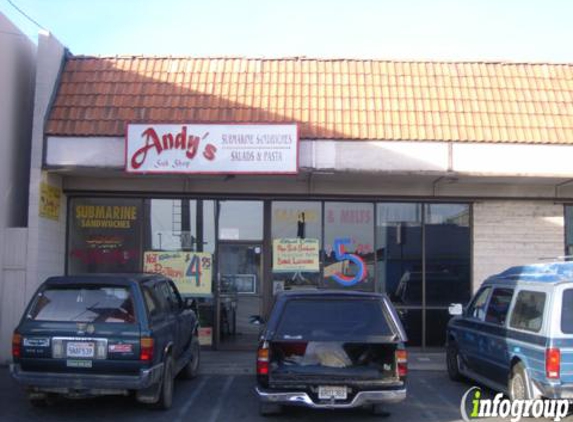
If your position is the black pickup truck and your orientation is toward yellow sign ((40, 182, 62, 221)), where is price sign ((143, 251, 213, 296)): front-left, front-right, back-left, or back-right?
front-right

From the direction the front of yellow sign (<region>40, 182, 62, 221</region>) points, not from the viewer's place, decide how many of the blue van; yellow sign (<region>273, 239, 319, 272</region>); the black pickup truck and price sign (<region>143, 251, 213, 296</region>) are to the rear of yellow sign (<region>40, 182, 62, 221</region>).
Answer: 0

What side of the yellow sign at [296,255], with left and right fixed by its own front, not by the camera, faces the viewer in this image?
front

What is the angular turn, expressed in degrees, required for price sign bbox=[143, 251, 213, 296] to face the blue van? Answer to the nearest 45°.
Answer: approximately 45° to its left

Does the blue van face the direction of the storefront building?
yes

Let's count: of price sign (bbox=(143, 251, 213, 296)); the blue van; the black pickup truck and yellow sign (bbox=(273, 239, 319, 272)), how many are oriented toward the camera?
2

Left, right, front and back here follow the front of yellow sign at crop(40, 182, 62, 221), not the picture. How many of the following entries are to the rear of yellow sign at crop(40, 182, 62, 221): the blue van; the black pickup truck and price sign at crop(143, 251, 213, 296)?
0

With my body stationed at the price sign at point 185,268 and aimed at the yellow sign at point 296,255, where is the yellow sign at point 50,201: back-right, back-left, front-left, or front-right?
back-right

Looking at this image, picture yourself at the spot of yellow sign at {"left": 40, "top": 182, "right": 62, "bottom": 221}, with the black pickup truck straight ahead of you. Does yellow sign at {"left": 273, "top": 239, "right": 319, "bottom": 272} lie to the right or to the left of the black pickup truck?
left

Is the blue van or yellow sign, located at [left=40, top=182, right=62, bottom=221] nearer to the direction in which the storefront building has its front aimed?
the blue van

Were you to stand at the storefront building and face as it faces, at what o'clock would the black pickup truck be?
The black pickup truck is roughly at 12 o'clock from the storefront building.

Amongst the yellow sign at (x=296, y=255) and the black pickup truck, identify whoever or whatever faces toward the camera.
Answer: the yellow sign

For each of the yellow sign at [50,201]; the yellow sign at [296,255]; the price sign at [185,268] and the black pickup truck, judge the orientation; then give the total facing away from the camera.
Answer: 1

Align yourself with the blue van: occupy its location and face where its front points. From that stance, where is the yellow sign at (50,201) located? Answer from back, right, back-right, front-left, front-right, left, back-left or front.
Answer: front-left

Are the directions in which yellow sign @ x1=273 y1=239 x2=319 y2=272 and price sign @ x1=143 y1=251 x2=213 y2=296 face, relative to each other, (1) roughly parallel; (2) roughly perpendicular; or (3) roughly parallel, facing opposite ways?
roughly parallel

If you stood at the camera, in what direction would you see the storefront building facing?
facing the viewer

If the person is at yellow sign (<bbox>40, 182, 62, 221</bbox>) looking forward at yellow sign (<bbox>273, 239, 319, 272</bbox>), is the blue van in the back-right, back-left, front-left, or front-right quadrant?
front-right

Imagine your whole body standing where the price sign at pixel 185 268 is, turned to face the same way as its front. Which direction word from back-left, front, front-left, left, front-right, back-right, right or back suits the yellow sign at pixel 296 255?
left

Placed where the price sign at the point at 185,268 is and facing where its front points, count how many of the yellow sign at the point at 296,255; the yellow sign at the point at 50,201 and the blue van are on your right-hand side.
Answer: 1

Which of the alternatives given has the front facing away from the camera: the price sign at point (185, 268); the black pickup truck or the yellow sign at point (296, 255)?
the black pickup truck

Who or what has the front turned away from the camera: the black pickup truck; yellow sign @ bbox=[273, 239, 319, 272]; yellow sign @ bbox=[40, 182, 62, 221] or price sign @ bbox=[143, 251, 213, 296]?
the black pickup truck

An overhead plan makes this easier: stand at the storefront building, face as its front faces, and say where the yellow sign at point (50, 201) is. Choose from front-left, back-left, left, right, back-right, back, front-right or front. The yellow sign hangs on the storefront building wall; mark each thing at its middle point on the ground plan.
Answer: right
